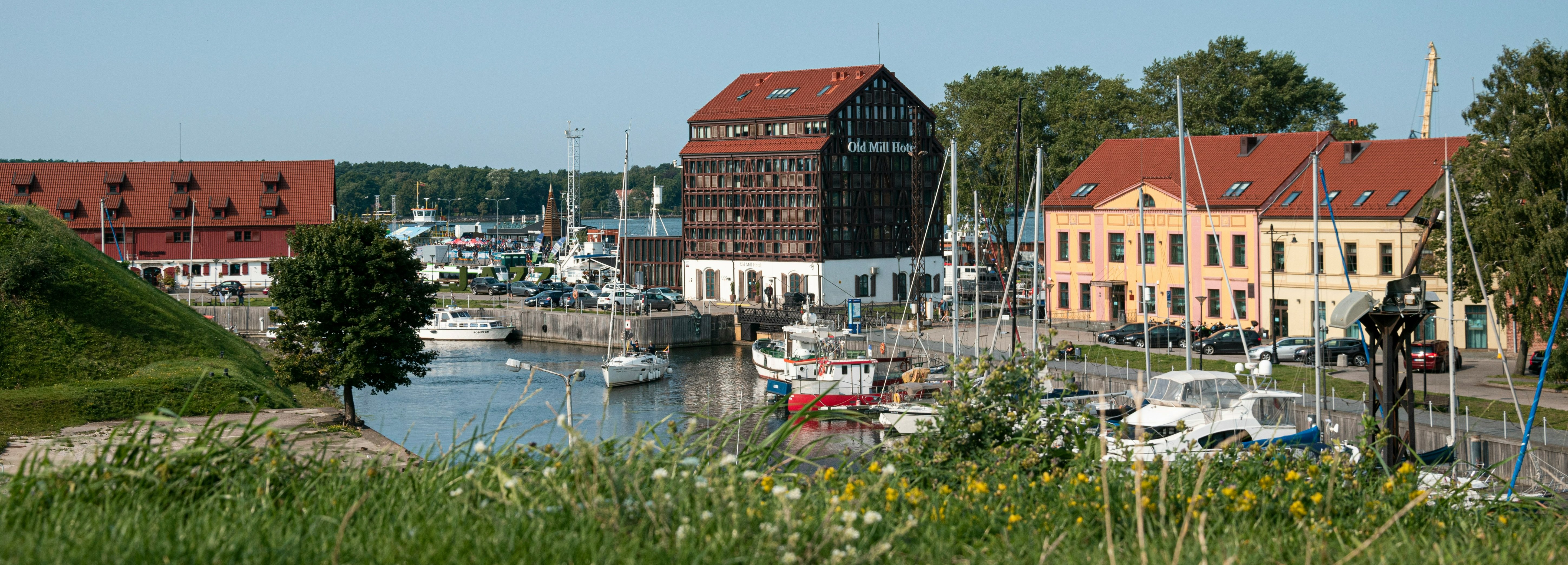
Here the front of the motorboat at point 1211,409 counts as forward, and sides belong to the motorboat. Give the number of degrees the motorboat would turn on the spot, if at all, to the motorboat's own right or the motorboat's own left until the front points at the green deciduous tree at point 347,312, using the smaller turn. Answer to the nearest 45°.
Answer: approximately 45° to the motorboat's own right

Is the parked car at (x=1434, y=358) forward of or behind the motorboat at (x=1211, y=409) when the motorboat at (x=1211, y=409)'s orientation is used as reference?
behind

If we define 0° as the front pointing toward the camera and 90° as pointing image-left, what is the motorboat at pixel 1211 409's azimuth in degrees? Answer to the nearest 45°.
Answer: approximately 45°

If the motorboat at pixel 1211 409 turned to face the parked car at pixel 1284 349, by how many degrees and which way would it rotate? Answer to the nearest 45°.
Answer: approximately 135° to its right

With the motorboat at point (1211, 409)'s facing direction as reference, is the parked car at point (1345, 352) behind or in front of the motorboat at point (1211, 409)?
behind

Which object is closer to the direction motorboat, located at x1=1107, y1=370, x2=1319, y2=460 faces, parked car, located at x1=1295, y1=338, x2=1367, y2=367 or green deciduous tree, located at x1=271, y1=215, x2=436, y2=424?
the green deciduous tree

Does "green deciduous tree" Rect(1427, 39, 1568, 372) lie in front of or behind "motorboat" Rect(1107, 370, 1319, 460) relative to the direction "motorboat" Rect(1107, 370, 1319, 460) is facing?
behind
